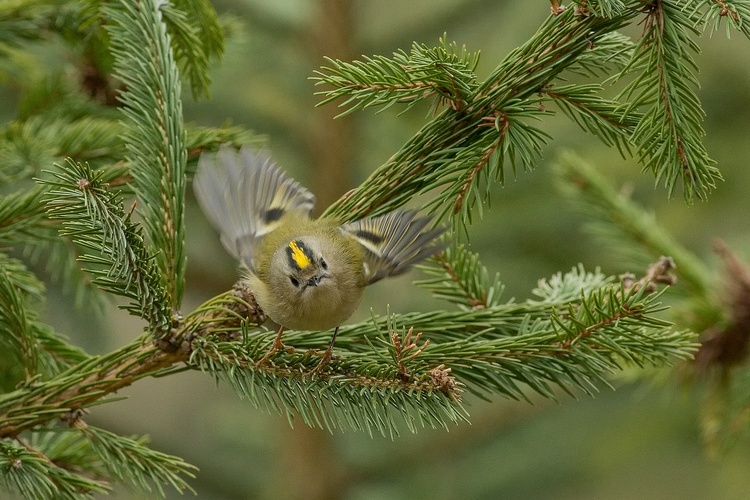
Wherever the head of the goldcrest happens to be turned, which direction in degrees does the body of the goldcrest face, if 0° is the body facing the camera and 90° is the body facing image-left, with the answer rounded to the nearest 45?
approximately 0°
